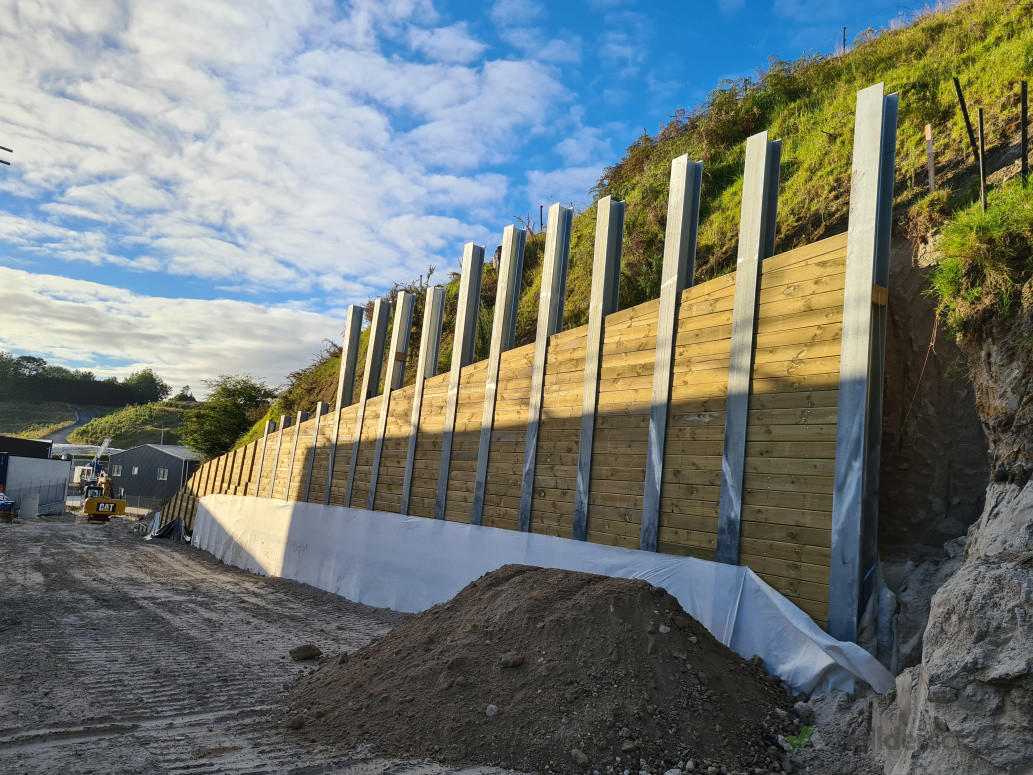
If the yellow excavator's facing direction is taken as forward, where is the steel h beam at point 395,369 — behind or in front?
behind

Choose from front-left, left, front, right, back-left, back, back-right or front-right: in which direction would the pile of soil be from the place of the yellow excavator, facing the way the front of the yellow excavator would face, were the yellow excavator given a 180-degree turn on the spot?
front

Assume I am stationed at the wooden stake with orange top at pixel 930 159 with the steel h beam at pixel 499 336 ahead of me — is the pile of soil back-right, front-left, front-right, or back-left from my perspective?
front-left

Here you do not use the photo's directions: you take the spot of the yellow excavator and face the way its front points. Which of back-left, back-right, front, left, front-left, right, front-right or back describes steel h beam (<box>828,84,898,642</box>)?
back

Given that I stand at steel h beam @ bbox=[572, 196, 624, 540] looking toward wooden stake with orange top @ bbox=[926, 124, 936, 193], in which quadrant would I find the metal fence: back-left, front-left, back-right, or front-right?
back-left

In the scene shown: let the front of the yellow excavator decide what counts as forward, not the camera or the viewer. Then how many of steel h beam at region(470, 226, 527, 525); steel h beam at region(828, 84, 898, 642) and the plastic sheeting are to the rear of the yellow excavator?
3

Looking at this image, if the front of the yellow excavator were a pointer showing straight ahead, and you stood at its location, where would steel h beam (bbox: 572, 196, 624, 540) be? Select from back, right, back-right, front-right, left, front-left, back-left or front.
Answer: back

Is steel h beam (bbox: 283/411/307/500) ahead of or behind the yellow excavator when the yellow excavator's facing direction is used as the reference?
behind

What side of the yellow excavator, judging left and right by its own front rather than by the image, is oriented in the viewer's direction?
back

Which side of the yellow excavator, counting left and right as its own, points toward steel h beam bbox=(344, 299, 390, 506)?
back

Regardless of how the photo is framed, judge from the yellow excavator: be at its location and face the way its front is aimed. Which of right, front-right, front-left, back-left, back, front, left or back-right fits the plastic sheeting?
back

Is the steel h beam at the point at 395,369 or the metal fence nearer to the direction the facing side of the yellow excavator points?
the metal fence

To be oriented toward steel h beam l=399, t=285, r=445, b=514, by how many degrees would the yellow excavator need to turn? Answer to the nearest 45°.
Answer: approximately 180°

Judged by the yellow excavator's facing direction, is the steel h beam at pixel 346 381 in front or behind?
behind

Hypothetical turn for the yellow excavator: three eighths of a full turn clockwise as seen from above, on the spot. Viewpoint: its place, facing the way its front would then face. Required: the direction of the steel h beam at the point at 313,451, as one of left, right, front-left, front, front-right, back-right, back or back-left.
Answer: front-right

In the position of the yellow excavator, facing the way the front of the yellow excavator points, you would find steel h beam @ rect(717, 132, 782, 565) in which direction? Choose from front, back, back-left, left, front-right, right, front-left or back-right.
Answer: back

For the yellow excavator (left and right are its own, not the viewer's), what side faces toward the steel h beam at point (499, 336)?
back

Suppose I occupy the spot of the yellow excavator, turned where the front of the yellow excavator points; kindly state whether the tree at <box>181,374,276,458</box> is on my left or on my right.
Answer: on my right
